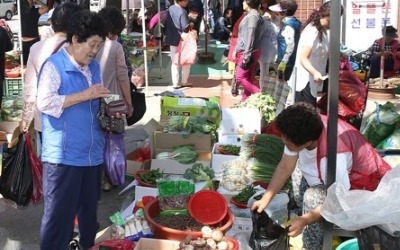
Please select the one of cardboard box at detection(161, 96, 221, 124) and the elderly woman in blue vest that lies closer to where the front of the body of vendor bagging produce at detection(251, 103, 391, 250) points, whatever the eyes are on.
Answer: the elderly woman in blue vest

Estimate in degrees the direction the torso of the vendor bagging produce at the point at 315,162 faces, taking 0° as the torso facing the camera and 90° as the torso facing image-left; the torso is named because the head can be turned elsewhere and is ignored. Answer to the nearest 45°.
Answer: approximately 45°

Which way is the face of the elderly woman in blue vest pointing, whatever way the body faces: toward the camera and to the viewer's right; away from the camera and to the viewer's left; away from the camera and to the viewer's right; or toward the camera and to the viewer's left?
toward the camera and to the viewer's right

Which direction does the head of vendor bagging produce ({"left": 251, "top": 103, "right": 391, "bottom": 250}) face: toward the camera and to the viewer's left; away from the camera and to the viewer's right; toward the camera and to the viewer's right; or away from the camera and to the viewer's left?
toward the camera and to the viewer's left

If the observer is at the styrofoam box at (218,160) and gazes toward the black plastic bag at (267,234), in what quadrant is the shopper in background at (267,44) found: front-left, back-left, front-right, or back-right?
back-left

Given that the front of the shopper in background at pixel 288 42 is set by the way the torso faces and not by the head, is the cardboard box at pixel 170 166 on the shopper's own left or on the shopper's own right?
on the shopper's own left

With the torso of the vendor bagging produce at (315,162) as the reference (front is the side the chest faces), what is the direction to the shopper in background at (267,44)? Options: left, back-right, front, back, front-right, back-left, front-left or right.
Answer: back-right

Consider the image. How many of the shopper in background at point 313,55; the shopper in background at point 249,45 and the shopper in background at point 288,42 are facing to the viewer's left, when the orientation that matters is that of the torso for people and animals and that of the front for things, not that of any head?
2

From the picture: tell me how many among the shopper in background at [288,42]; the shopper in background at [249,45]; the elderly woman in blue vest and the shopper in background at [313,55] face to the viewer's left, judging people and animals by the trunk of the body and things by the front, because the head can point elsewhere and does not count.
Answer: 2

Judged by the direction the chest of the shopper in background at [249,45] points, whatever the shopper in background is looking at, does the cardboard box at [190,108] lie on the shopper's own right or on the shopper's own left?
on the shopper's own left
